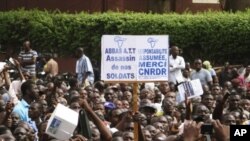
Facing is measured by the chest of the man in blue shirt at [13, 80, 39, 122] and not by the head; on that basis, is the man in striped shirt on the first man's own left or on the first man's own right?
on the first man's own left

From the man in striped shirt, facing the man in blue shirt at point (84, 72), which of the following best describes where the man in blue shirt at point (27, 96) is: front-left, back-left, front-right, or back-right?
front-right

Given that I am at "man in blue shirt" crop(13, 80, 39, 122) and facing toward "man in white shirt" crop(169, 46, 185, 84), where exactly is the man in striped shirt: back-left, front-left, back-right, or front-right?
front-left
